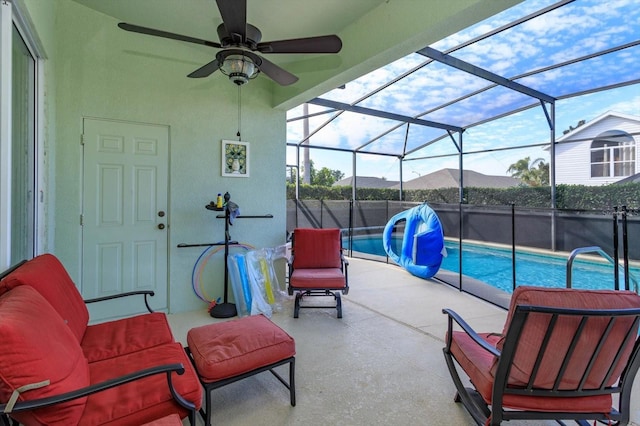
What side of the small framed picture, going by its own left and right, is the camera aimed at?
front

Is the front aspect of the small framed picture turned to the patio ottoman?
yes

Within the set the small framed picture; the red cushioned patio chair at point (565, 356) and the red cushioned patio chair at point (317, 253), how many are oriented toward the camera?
2

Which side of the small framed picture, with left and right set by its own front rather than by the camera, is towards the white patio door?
right

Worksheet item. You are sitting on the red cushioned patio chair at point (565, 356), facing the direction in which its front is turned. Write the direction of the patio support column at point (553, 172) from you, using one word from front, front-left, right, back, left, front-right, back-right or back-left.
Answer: front-right

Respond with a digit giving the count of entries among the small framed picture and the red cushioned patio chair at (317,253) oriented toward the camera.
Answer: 2

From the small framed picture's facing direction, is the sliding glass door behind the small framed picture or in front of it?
in front

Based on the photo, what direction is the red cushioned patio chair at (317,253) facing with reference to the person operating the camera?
facing the viewer
